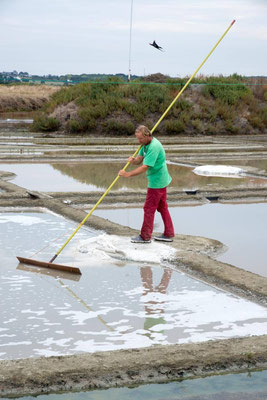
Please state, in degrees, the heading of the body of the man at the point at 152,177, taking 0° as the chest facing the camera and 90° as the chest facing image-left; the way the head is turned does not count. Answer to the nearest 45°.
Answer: approximately 90°

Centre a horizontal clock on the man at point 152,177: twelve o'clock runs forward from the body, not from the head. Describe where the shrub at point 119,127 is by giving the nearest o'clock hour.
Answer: The shrub is roughly at 3 o'clock from the man.

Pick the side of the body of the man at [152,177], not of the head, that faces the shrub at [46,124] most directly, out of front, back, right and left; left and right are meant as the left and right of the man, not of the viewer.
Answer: right

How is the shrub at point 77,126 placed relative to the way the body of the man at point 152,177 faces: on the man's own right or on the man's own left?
on the man's own right

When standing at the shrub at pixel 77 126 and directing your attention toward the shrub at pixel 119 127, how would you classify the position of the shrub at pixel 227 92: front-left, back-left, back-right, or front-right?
front-left

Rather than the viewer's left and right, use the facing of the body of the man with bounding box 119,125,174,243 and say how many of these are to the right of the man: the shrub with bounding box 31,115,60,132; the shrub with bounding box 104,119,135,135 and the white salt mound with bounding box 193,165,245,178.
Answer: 3

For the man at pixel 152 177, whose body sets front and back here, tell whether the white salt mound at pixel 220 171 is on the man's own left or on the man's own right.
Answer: on the man's own right

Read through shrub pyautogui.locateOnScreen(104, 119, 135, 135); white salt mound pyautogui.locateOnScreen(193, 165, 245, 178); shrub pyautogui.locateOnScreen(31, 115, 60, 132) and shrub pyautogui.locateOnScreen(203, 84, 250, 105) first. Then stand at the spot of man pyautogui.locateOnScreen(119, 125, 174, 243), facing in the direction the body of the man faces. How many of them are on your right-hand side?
4

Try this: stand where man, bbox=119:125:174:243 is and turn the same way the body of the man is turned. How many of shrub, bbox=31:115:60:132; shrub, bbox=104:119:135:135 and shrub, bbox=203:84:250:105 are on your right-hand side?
3
